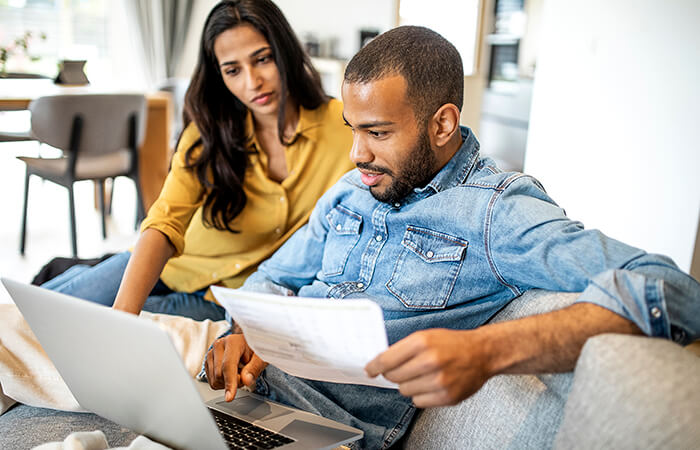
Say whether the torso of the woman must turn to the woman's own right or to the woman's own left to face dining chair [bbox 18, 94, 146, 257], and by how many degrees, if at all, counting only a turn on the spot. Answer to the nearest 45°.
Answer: approximately 180°

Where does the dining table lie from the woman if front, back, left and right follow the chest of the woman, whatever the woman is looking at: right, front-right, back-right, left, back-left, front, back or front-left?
back

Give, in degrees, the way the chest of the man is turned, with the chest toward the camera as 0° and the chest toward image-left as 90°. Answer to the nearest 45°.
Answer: approximately 45°

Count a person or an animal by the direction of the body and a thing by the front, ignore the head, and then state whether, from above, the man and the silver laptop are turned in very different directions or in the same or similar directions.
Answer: very different directions

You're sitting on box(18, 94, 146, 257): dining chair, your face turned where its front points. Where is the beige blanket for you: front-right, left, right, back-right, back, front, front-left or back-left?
back-left

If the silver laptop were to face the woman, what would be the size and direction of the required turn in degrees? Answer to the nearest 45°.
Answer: approximately 45° to its left

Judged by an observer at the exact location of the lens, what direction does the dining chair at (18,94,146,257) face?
facing away from the viewer and to the left of the viewer

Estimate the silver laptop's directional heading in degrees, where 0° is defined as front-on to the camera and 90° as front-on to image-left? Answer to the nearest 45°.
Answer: approximately 225°
